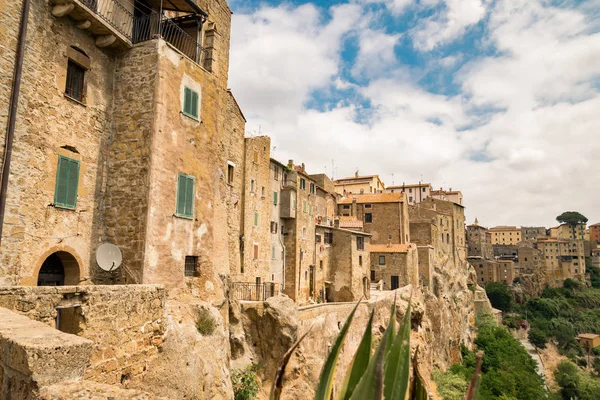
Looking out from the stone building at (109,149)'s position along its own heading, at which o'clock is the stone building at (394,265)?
the stone building at (394,265) is roughly at 9 o'clock from the stone building at (109,149).

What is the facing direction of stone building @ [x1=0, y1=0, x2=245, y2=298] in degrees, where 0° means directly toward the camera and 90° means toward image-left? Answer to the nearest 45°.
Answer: approximately 315°

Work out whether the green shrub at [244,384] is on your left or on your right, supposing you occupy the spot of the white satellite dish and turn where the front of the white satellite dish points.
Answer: on your left

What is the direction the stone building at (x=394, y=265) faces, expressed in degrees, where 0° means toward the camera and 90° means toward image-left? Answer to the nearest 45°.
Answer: approximately 0°

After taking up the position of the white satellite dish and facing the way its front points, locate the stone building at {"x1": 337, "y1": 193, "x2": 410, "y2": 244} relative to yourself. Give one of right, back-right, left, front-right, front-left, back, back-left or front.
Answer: back-left

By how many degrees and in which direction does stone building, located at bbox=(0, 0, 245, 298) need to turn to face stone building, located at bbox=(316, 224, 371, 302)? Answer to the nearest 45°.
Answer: approximately 90° to its left

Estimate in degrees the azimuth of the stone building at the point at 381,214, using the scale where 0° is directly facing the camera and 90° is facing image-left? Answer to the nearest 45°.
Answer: approximately 0°
